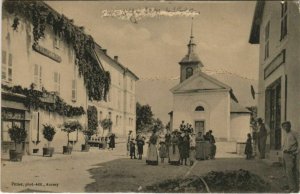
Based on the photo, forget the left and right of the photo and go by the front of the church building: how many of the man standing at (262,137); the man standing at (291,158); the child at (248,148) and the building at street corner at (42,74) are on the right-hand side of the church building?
1

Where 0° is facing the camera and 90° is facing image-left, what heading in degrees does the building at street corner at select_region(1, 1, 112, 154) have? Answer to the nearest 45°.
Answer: approximately 315°

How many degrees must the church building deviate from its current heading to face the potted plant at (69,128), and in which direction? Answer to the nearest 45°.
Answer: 0° — it already faces it

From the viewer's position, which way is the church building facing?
facing the viewer

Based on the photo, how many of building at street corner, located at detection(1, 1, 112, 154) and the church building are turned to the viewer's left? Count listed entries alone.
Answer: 0

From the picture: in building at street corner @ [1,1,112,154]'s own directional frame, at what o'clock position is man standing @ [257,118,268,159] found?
The man standing is roughly at 11 o'clock from the building at street corner.

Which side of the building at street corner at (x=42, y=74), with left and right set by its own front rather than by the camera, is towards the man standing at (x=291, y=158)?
front

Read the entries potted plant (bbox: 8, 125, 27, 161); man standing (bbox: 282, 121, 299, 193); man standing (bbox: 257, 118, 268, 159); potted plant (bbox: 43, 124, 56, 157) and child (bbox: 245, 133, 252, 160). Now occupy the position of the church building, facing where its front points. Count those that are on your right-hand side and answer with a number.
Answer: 2
